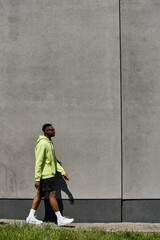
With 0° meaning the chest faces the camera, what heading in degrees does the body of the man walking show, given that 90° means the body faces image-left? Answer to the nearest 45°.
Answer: approximately 270°
